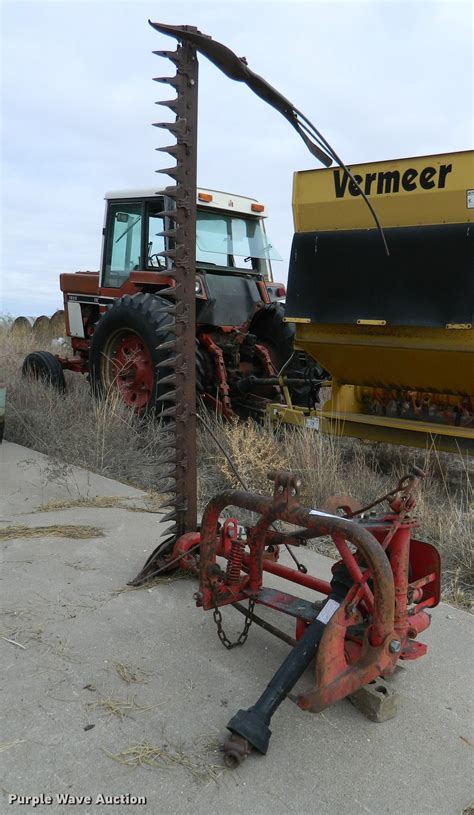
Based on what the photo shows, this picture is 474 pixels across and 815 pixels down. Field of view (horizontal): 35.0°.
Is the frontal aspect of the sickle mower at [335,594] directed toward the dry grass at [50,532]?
no

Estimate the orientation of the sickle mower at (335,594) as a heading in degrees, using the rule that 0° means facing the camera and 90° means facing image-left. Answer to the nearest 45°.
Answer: approximately 45°

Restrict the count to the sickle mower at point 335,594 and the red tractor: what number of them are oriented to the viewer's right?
0

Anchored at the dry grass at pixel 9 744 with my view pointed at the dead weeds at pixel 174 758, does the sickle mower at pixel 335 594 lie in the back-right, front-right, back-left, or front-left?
front-left

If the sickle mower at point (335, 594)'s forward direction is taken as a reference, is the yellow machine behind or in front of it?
behind

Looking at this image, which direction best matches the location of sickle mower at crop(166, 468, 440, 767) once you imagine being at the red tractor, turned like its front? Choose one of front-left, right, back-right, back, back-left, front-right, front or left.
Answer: back-left

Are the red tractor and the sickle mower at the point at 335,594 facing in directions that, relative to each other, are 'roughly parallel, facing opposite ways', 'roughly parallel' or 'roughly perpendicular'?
roughly perpendicular

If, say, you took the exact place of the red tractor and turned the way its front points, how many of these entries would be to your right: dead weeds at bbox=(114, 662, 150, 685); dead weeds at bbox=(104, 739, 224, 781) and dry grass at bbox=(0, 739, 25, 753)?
0

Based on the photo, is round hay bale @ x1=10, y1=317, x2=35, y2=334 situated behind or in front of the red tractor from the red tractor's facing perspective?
in front

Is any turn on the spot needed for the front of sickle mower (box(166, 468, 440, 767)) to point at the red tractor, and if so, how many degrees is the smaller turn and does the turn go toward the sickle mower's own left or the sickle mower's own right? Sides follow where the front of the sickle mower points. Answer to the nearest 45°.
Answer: approximately 135° to the sickle mower's own right

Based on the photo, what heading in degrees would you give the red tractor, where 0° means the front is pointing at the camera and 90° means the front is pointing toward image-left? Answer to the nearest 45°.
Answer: approximately 135°

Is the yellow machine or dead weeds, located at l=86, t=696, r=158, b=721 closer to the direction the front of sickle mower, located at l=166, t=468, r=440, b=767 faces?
the dead weeds

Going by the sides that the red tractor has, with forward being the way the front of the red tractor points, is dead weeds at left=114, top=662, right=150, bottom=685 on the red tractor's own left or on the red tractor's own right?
on the red tractor's own left

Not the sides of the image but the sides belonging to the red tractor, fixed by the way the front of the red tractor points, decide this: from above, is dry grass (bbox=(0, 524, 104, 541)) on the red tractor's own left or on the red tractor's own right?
on the red tractor's own left

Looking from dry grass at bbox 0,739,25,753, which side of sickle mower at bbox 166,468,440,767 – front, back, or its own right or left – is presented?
front

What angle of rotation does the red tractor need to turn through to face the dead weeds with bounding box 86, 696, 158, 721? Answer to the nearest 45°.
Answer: approximately 135° to its left
